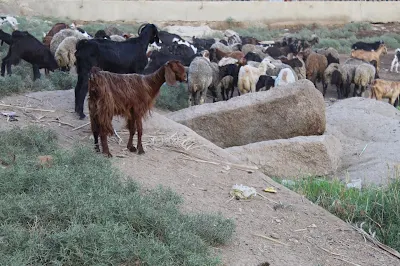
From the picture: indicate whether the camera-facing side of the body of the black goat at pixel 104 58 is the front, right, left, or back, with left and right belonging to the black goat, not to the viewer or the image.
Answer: right
